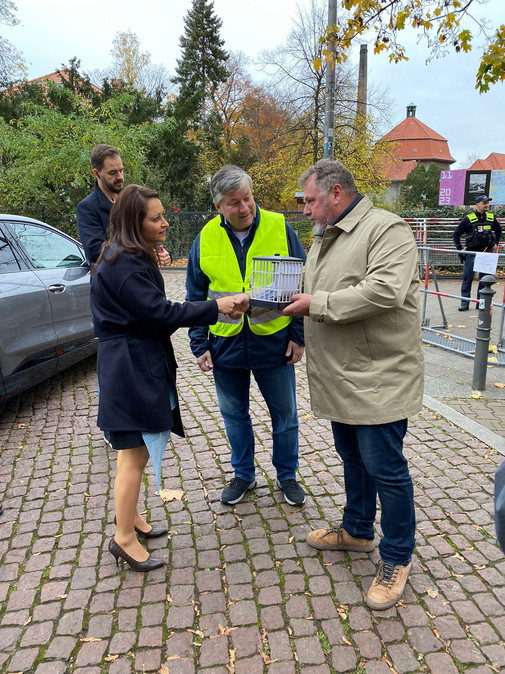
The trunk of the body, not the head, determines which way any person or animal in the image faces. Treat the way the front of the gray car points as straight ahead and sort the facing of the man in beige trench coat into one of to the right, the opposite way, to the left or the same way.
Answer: to the left

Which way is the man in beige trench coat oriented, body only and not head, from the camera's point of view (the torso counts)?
to the viewer's left

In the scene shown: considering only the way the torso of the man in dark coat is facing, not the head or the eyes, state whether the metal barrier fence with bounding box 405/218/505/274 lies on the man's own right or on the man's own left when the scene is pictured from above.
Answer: on the man's own left

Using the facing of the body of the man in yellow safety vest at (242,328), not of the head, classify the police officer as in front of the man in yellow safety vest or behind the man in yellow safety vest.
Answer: behind

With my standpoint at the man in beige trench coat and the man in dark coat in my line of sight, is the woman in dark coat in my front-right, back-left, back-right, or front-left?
front-left

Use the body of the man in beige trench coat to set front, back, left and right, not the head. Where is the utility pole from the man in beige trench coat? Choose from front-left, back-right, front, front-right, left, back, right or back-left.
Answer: right

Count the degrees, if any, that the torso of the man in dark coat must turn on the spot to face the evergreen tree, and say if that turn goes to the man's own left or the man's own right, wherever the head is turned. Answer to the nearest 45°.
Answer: approximately 135° to the man's own left

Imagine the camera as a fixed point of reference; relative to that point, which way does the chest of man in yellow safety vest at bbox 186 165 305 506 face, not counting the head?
toward the camera

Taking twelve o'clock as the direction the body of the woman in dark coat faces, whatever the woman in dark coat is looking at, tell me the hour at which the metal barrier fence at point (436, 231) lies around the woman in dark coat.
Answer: The metal barrier fence is roughly at 10 o'clock from the woman in dark coat.

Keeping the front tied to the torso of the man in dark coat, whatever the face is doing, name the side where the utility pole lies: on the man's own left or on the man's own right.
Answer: on the man's own left

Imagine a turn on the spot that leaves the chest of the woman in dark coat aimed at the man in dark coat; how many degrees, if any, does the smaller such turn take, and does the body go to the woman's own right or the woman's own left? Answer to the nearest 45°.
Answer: approximately 90° to the woman's own left

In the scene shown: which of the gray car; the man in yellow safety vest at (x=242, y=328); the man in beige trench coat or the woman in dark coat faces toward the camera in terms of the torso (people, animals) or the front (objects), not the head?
the man in yellow safety vest

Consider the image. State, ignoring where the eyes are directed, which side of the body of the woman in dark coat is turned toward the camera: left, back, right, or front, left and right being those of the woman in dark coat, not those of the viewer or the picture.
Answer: right

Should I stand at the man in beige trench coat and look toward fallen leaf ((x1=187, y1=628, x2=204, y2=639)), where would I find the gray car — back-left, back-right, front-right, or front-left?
front-right
